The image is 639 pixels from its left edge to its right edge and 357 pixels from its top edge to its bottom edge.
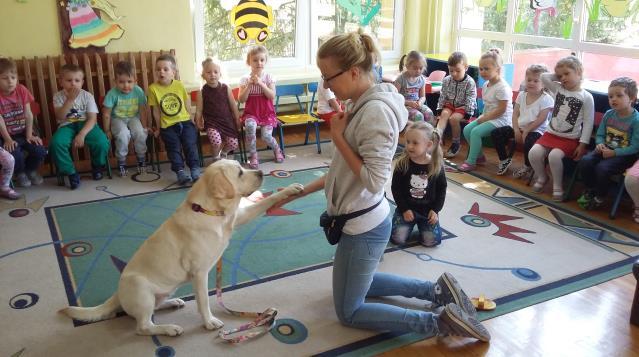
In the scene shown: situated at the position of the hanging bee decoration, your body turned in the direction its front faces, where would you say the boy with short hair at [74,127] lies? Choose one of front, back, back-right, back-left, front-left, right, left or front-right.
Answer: front-right

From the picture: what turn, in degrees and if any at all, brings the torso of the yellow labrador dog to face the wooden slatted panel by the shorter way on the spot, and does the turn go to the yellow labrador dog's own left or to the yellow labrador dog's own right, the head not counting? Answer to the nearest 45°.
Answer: approximately 90° to the yellow labrador dog's own left

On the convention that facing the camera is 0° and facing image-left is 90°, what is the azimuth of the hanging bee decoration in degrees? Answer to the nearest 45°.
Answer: approximately 0°

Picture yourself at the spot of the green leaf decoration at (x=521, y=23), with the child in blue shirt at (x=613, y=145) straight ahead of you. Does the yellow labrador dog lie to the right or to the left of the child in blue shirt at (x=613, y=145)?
right

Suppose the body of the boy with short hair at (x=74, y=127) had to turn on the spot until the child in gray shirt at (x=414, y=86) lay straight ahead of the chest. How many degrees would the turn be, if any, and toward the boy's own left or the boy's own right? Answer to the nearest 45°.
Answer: approximately 90° to the boy's own left

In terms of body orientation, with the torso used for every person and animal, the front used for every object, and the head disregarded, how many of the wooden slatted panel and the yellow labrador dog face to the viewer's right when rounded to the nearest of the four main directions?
1

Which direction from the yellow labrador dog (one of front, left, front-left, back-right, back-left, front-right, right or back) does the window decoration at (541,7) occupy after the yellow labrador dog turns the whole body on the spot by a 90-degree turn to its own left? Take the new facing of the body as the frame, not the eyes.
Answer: front-right

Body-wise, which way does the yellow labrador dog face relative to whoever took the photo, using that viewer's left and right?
facing to the right of the viewer

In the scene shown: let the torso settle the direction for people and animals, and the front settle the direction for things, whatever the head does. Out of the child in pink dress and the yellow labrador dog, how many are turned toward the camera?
1

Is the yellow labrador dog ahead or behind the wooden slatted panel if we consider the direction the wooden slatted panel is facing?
ahead

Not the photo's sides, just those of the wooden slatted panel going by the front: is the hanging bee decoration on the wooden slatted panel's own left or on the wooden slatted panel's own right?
on the wooden slatted panel's own left

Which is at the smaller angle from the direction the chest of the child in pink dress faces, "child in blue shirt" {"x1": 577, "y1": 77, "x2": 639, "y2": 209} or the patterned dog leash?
the patterned dog leash

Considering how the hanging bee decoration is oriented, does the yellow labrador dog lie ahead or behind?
ahead
